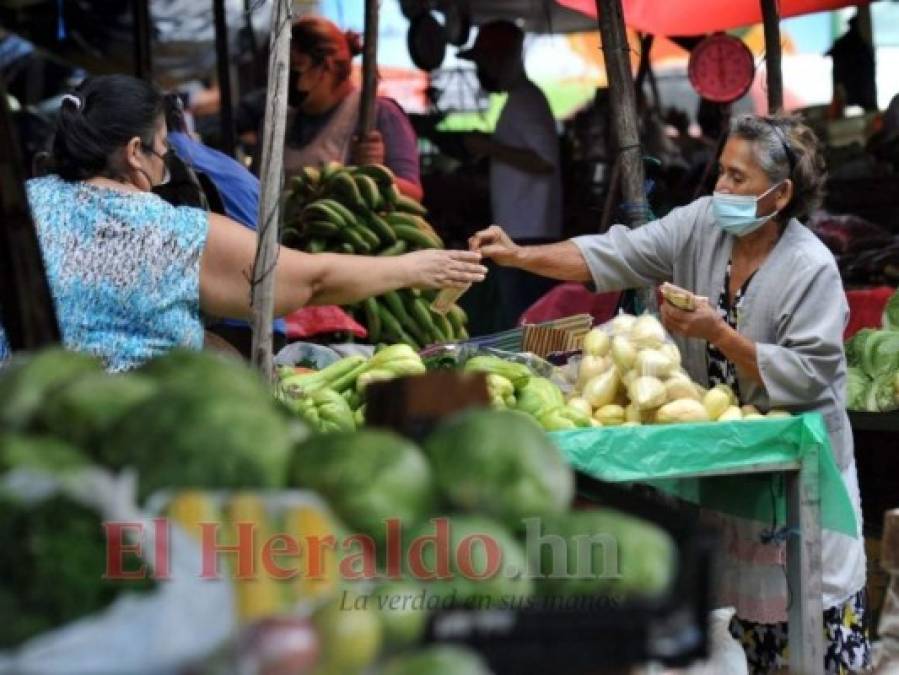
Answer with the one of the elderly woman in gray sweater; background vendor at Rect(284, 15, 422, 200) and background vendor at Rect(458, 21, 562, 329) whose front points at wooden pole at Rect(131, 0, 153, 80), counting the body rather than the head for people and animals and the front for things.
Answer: background vendor at Rect(458, 21, 562, 329)

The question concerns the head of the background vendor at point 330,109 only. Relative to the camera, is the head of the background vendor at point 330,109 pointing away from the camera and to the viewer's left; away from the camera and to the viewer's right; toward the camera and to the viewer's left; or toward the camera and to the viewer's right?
toward the camera and to the viewer's left

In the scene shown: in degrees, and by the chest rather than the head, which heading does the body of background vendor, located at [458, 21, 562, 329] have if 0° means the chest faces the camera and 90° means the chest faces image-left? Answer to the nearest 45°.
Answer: approximately 90°

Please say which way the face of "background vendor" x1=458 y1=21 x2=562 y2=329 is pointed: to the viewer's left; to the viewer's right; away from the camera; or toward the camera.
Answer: to the viewer's left

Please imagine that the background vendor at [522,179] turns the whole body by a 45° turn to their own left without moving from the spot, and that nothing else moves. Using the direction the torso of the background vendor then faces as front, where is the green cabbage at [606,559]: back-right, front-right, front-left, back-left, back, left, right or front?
front-left

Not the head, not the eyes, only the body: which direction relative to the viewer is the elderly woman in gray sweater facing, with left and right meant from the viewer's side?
facing the viewer and to the left of the viewer
